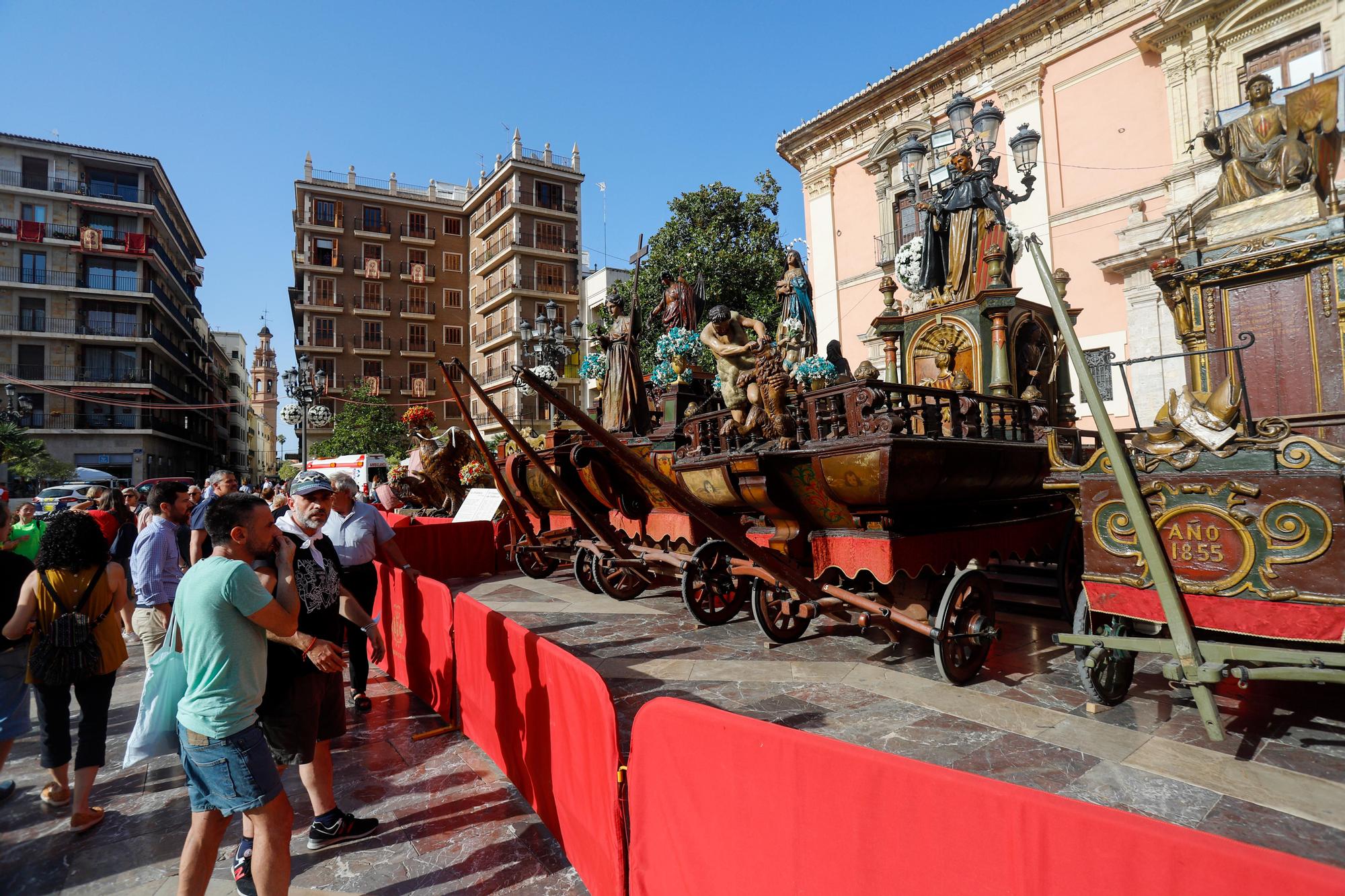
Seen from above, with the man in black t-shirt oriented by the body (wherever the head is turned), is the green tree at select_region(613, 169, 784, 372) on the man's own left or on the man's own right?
on the man's own left

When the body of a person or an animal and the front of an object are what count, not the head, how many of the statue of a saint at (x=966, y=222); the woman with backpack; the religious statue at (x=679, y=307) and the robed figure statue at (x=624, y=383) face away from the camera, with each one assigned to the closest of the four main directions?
1

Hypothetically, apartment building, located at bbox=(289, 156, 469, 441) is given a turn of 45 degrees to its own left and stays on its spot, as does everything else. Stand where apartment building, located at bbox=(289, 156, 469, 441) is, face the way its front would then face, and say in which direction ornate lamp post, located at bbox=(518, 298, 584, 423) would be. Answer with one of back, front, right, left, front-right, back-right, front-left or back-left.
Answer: front-right

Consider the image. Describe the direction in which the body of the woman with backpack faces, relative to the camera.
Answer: away from the camera

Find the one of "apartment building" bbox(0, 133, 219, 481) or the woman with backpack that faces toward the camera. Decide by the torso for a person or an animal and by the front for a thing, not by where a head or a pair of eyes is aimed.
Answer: the apartment building

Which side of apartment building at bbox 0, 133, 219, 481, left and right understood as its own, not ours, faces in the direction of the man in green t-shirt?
front

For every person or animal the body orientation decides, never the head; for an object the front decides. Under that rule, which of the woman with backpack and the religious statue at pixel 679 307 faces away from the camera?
the woman with backpack

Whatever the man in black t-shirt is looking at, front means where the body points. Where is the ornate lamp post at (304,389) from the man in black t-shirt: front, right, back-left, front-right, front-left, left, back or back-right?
back-left

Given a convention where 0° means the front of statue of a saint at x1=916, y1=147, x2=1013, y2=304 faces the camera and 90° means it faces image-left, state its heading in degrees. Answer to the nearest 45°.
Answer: approximately 45°

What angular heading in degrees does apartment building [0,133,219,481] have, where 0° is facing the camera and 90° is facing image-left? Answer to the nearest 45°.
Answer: approximately 0°

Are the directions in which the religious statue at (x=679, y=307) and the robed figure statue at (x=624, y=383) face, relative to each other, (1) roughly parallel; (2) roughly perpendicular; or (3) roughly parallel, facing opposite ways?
roughly parallel

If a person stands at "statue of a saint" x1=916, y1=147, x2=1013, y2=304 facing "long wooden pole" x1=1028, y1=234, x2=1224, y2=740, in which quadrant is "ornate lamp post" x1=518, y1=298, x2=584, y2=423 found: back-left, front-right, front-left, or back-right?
back-right

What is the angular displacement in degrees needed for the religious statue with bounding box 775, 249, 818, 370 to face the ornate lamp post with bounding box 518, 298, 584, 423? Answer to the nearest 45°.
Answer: approximately 45° to its right

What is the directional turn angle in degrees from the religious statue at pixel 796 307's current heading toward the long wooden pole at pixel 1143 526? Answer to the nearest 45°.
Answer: approximately 45° to its left

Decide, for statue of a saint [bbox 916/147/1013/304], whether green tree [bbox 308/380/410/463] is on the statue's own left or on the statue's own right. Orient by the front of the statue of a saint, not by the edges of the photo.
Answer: on the statue's own right

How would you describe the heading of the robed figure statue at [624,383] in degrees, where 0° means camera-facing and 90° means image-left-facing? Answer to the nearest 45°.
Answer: approximately 45°

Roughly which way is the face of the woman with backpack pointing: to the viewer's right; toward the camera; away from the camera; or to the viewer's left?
away from the camera

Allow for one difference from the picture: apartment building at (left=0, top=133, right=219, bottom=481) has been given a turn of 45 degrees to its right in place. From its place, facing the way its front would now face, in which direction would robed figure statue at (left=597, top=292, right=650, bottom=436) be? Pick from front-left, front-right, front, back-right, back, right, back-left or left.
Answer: front-left

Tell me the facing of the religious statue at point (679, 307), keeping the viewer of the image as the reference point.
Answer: facing the viewer and to the left of the viewer

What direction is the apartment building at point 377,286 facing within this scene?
toward the camera

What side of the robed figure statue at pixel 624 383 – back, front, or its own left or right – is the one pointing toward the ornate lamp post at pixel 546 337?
right
